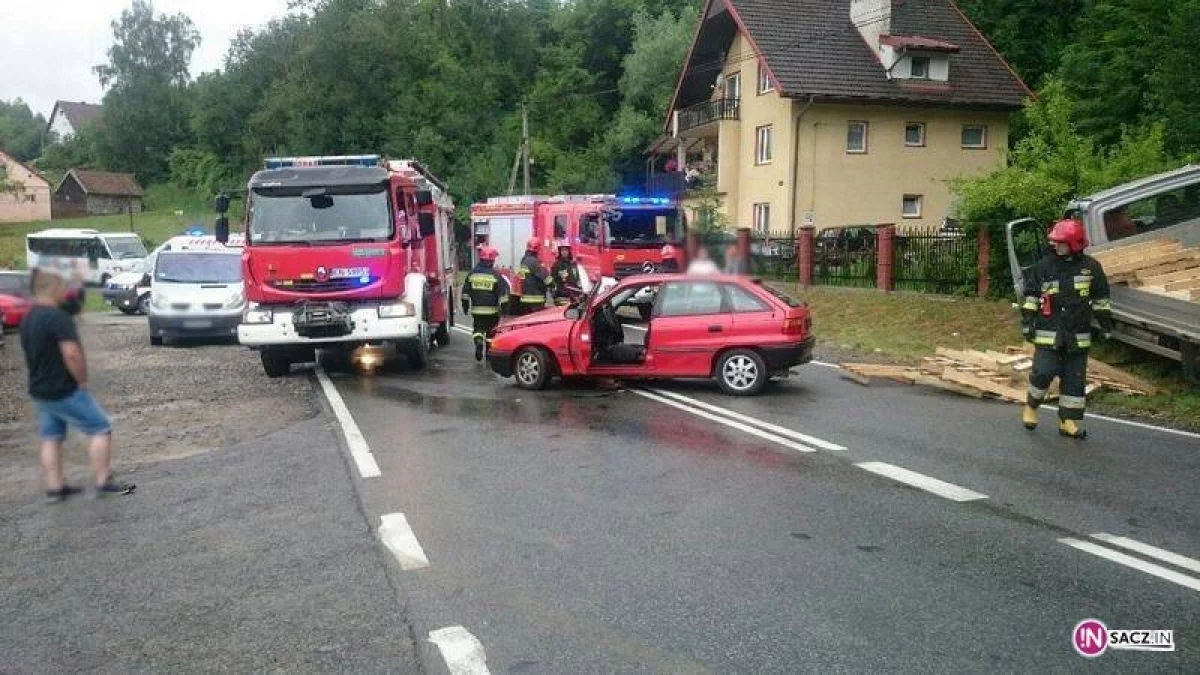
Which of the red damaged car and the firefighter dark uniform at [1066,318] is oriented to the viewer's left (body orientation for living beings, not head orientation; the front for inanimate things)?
the red damaged car

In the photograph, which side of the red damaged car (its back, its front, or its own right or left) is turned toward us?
left

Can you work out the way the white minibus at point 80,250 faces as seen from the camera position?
facing the viewer and to the right of the viewer

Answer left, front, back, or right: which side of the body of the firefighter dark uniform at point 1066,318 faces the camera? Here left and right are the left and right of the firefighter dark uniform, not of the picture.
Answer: front

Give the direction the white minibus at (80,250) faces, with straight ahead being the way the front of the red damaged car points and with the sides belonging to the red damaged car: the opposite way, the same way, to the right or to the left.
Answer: the opposite way

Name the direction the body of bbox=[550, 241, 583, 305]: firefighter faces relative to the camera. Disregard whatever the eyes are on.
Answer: toward the camera

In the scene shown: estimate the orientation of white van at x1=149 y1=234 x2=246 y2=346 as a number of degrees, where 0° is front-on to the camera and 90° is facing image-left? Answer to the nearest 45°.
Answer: approximately 0°

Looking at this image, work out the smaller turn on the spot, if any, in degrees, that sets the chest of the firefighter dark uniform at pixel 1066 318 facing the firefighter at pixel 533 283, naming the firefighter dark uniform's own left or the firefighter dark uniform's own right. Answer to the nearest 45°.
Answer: approximately 90° to the firefighter dark uniform's own right

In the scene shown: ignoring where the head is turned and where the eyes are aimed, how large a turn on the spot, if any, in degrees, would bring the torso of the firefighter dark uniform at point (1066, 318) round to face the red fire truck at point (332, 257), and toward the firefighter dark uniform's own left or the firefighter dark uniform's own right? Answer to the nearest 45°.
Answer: approximately 90° to the firefighter dark uniform's own right

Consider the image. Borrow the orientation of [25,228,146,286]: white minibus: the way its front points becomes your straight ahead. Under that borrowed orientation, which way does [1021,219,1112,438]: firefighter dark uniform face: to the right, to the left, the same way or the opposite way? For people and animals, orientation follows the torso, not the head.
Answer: to the right

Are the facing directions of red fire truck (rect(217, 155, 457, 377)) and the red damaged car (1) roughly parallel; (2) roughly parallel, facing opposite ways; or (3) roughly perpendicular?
roughly perpendicular

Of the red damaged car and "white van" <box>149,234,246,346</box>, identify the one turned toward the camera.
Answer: the white van
